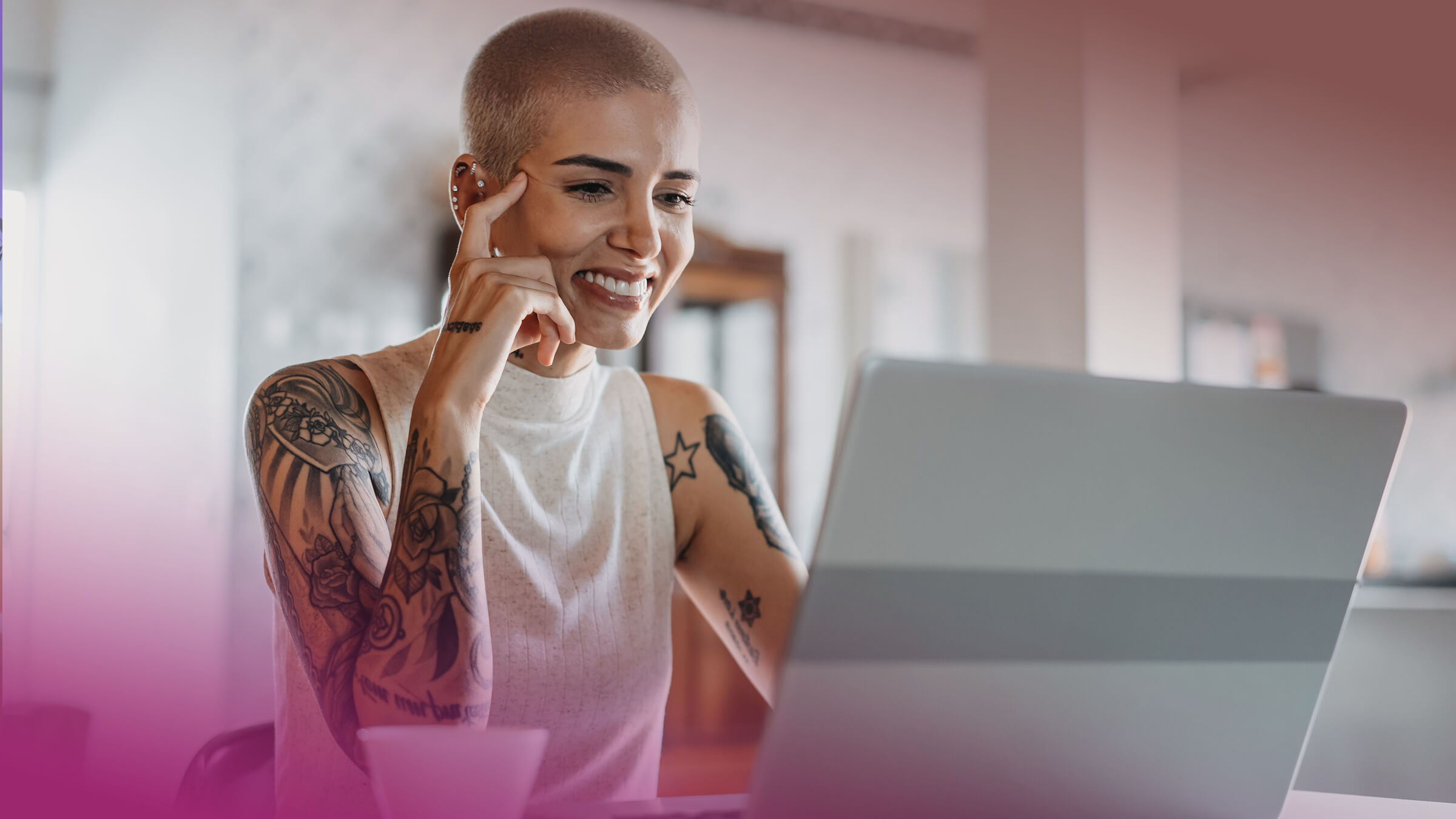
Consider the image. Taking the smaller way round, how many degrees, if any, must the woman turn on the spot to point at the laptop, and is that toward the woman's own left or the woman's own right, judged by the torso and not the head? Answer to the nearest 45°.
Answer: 0° — they already face it

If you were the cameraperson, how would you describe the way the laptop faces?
facing away from the viewer and to the left of the viewer

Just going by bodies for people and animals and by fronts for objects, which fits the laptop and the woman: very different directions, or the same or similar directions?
very different directions

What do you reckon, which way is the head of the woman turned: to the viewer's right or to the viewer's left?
to the viewer's right

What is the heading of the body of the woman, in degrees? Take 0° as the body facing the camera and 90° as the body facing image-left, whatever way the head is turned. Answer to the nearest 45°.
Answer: approximately 315°

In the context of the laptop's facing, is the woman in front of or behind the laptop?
in front
